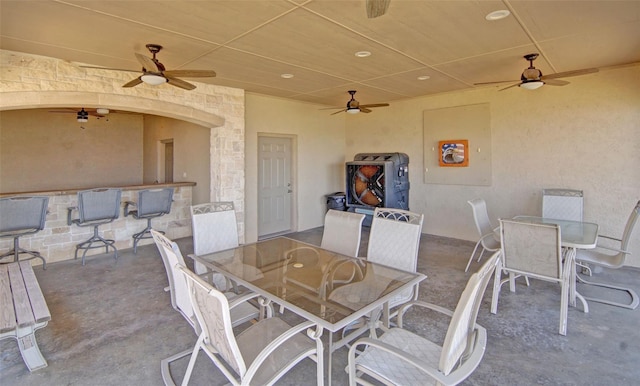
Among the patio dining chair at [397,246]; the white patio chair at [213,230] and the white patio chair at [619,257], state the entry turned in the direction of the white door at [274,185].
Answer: the white patio chair at [619,257]

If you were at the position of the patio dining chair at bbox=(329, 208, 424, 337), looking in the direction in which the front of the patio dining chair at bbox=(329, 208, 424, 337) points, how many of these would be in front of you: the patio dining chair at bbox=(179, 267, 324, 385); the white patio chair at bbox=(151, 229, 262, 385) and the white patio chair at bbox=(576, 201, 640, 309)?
2

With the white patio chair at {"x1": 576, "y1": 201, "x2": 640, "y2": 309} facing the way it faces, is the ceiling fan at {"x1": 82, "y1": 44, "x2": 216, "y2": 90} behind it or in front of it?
in front

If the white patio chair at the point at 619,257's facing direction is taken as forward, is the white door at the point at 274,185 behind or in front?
in front

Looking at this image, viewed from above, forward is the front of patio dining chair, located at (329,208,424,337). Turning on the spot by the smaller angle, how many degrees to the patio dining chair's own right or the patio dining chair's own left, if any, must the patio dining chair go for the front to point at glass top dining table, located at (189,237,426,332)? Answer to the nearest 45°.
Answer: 0° — it already faces it

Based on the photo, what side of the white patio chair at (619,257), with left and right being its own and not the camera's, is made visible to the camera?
left

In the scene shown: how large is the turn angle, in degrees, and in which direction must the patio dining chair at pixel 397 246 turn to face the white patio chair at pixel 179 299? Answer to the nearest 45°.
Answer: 0° — it already faces it

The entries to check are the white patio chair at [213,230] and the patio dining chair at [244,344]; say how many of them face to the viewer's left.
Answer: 0

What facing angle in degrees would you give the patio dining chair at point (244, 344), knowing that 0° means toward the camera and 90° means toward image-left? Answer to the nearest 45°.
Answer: approximately 225°

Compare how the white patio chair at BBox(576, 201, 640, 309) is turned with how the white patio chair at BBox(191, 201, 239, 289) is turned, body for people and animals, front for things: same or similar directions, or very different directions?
very different directions
